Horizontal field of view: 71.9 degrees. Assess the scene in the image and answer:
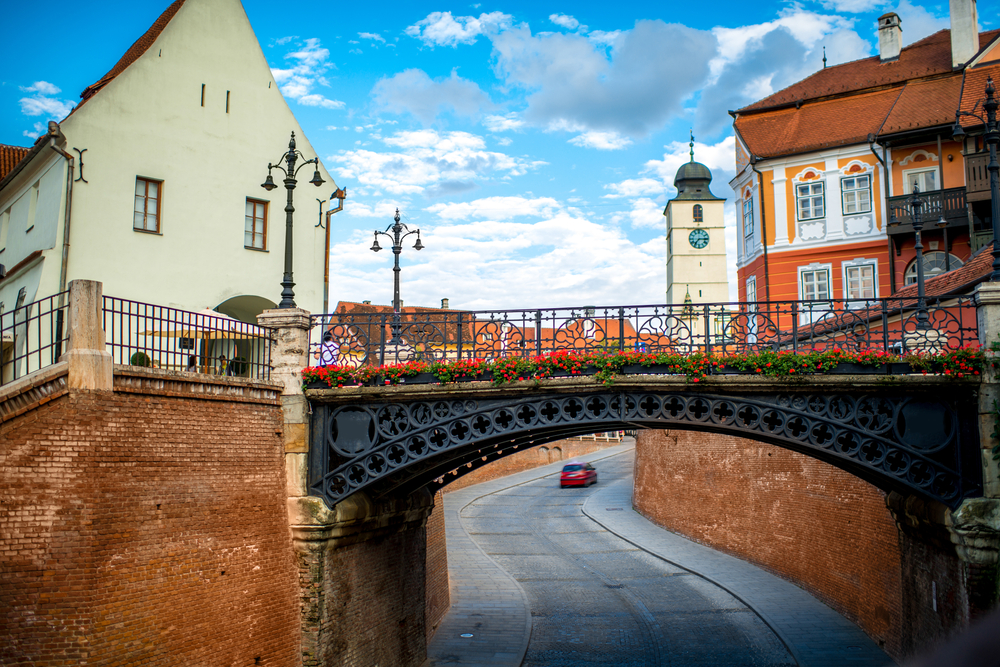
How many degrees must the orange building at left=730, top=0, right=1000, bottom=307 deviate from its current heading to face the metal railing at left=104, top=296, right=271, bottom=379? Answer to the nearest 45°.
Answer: approximately 45° to its right

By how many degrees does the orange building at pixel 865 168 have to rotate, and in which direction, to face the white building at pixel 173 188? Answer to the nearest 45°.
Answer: approximately 45° to its right

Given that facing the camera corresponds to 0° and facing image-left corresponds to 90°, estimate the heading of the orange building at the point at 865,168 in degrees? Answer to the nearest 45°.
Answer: approximately 0°
